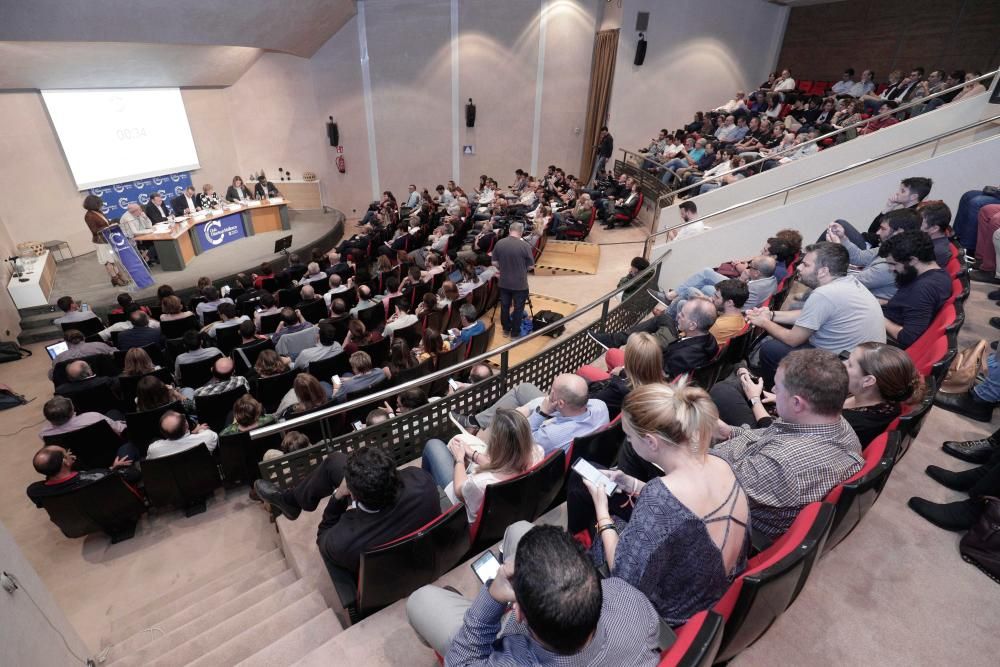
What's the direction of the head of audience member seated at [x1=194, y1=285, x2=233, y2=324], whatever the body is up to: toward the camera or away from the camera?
away from the camera

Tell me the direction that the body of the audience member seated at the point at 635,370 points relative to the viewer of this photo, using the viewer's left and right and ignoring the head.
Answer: facing away from the viewer and to the left of the viewer

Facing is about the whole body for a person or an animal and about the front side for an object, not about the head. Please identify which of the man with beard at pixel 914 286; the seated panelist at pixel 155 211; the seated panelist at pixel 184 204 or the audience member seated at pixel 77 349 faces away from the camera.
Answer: the audience member seated

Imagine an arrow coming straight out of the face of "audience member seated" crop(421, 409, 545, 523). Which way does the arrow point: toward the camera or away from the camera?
away from the camera

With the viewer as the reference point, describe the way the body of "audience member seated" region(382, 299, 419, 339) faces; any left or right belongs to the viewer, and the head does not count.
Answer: facing away from the viewer and to the left of the viewer

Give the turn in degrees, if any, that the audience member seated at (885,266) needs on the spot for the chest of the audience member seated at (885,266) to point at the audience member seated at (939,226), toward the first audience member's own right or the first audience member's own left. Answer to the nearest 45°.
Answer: approximately 135° to the first audience member's own right

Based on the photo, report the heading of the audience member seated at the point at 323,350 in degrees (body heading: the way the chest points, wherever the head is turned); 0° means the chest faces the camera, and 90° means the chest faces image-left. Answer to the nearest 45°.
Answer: approximately 135°

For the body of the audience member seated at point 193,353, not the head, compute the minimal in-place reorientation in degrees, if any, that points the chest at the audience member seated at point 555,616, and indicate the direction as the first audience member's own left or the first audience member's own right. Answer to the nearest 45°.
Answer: approximately 180°

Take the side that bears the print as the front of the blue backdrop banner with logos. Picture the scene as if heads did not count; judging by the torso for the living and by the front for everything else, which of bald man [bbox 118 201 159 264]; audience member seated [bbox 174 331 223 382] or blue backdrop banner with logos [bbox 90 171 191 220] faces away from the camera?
the audience member seated

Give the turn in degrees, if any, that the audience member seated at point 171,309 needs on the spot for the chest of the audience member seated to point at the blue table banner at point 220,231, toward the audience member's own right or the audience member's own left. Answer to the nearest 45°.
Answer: approximately 45° to the audience member's own right

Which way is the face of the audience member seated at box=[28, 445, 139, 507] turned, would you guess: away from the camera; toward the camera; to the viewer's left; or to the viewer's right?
away from the camera

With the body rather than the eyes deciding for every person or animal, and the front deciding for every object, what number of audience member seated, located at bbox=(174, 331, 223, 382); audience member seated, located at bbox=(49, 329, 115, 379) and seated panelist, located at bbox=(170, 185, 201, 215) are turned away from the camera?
2

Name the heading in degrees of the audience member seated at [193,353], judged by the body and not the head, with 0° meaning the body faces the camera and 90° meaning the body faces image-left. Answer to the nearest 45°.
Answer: approximately 180°

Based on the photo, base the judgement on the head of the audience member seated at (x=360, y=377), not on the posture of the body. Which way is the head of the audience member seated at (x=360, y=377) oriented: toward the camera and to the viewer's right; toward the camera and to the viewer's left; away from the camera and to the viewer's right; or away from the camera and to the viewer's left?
away from the camera and to the viewer's left
